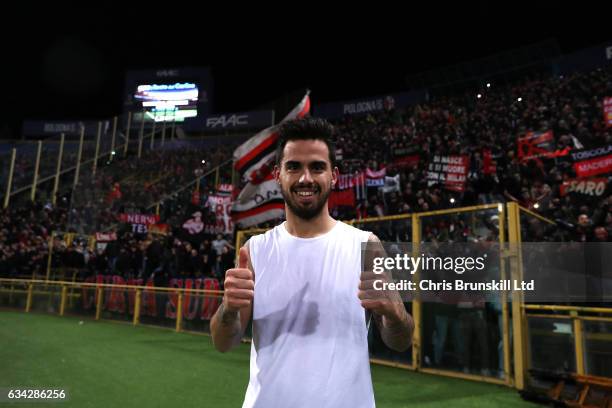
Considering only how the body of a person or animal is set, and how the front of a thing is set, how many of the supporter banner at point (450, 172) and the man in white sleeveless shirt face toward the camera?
2

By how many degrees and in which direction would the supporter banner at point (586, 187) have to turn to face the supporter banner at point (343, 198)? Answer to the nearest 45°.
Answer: approximately 90° to its right

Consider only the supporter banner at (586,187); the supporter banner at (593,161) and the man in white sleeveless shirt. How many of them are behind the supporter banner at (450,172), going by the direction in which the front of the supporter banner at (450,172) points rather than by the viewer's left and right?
0

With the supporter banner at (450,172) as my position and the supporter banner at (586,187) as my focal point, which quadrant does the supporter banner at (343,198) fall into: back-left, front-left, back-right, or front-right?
back-right

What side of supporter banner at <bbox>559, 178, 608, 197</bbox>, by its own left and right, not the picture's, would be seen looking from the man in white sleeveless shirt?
front

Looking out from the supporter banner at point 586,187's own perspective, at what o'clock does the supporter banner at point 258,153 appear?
the supporter banner at point 258,153 is roughly at 2 o'clock from the supporter banner at point 586,187.

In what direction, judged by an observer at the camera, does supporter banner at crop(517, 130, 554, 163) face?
facing the viewer

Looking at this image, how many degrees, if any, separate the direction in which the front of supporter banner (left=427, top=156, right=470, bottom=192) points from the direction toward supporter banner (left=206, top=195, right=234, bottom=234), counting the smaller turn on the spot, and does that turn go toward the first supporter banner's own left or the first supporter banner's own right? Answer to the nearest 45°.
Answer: approximately 90° to the first supporter banner's own right

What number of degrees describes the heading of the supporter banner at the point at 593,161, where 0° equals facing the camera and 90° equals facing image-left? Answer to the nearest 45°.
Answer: approximately 0°

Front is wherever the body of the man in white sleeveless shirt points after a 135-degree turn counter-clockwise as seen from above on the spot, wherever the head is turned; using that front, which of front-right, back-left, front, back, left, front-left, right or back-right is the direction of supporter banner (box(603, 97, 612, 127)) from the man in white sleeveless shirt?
front

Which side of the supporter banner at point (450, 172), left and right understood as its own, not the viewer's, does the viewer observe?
front

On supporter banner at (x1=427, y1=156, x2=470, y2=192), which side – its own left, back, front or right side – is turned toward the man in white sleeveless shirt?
front

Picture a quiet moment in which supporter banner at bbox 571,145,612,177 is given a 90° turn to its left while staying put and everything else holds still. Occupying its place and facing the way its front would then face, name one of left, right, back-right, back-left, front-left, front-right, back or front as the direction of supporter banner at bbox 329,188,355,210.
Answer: back

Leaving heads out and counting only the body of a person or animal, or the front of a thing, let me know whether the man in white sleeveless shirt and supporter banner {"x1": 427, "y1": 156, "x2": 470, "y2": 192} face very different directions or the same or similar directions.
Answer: same or similar directions

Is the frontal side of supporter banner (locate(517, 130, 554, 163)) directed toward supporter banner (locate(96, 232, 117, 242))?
no

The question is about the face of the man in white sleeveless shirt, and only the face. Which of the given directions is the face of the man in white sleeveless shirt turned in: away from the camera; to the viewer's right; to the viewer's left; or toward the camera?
toward the camera

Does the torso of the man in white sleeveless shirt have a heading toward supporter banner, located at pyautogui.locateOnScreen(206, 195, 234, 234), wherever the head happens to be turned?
no
